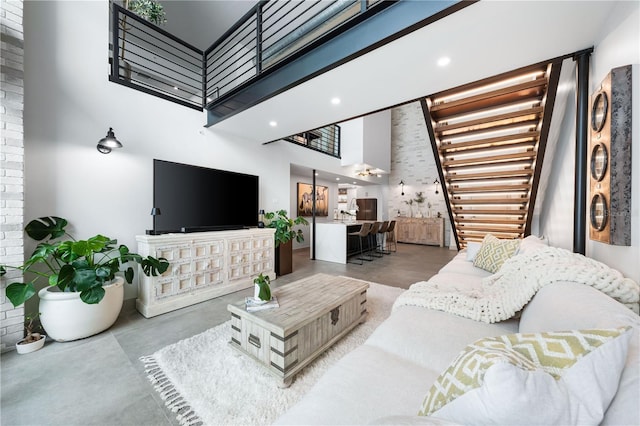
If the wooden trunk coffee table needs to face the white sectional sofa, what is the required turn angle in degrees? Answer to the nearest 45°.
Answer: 0° — it already faces it

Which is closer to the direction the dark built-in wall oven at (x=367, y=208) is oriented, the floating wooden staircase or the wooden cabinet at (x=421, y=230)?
the floating wooden staircase

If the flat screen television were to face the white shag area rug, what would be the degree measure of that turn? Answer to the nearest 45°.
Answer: approximately 45° to its right

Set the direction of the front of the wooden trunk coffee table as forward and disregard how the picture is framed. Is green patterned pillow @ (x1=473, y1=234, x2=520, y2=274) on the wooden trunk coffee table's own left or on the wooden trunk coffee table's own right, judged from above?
on the wooden trunk coffee table's own left

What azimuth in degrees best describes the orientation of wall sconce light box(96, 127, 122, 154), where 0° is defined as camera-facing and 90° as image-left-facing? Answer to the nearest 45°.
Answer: approximately 315°

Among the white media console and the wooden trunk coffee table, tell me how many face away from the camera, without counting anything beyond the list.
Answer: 0

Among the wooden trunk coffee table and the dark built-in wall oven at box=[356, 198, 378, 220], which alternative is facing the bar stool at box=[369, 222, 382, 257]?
the dark built-in wall oven

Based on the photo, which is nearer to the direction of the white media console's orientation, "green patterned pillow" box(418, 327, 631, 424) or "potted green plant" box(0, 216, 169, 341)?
the green patterned pillow

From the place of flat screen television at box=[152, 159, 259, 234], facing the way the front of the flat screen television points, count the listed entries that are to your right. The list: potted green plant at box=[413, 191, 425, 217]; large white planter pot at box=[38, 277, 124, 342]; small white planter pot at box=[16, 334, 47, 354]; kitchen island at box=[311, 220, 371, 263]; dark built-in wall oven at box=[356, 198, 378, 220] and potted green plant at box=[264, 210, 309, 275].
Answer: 2

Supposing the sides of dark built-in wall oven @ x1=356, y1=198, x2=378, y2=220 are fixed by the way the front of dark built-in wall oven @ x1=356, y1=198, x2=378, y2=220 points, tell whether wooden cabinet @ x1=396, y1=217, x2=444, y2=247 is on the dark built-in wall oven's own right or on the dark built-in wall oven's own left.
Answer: on the dark built-in wall oven's own left
